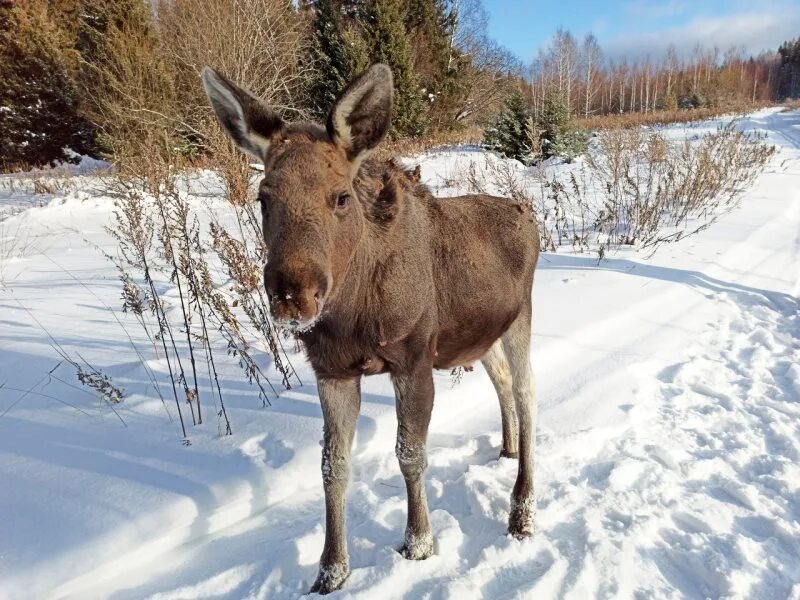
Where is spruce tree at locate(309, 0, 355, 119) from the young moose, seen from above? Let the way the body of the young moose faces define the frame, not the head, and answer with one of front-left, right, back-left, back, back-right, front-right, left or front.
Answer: back-right

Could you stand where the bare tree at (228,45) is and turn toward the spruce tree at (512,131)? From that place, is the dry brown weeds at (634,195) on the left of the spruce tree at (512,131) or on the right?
right

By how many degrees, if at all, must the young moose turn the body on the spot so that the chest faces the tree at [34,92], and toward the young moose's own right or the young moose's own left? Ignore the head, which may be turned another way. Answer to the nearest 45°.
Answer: approximately 90° to the young moose's own right

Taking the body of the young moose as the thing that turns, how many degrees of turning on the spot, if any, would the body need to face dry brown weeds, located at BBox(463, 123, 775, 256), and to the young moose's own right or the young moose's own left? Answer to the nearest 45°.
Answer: approximately 180°

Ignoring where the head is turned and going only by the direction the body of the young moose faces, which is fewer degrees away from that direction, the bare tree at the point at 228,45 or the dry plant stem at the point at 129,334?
the dry plant stem

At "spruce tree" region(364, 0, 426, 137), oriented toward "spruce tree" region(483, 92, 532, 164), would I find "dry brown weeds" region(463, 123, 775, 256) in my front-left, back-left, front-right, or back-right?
front-right

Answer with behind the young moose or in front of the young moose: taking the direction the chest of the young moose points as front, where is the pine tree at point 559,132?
behind

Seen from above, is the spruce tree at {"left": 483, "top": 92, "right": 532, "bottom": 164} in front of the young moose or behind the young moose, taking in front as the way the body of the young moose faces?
behind

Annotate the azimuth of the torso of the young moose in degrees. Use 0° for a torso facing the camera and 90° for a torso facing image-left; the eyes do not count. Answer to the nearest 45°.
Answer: approximately 45°
